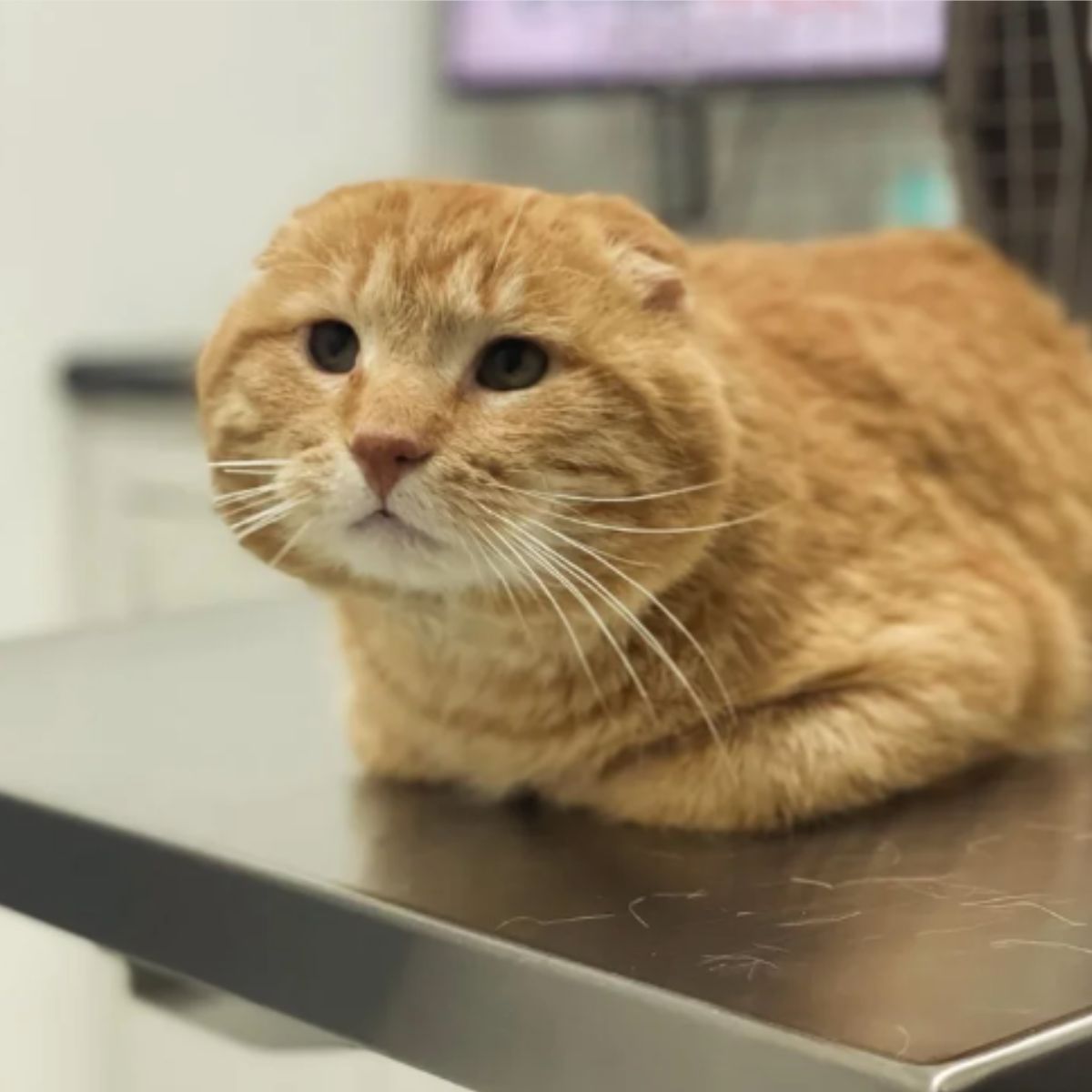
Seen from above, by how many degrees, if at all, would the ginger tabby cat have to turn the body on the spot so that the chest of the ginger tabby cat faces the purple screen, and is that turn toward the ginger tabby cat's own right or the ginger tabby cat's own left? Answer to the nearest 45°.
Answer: approximately 135° to the ginger tabby cat's own right

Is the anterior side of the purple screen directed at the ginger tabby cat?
yes

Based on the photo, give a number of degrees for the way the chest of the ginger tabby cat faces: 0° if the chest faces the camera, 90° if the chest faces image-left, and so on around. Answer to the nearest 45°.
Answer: approximately 45°

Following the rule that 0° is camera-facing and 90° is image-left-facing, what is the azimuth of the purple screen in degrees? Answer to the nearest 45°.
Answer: approximately 0°
